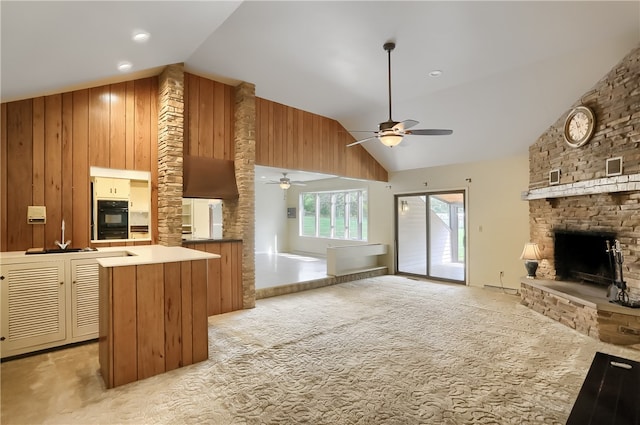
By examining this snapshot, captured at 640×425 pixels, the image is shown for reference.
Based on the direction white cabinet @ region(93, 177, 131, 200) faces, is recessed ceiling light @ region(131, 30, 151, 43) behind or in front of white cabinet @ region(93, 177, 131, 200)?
in front

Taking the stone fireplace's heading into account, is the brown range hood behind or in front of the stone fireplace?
in front

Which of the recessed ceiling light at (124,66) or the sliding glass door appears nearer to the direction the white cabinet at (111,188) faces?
the recessed ceiling light

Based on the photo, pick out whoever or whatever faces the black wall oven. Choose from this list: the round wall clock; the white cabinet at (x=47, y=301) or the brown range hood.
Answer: the round wall clock

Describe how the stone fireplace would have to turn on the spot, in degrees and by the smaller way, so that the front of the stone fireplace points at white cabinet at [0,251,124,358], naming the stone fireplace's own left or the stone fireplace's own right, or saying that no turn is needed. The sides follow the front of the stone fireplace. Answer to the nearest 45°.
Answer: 0° — it already faces it

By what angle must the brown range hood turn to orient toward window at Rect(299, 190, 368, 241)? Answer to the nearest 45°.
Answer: approximately 90° to its left

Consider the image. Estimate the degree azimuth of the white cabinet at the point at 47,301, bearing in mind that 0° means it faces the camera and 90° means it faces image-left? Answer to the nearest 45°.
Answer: approximately 315°

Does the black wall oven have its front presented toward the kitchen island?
yes

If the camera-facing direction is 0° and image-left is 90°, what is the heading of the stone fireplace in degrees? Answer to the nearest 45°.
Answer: approximately 45°

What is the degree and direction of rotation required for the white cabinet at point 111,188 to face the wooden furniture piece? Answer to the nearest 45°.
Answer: approximately 45° to its left
